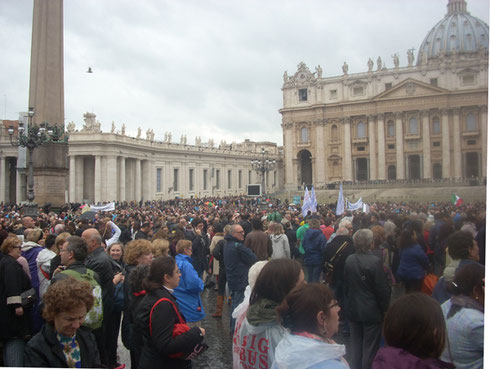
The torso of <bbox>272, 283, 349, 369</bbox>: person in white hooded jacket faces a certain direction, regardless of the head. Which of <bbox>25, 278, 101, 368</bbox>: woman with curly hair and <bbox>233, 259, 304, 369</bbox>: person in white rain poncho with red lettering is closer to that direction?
the person in white rain poncho with red lettering

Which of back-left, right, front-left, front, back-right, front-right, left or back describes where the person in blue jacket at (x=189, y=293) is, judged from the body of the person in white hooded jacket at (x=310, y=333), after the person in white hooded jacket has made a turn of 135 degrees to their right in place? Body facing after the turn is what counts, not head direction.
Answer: back-right

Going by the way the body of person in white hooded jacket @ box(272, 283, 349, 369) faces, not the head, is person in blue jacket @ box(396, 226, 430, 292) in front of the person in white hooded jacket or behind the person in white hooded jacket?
in front

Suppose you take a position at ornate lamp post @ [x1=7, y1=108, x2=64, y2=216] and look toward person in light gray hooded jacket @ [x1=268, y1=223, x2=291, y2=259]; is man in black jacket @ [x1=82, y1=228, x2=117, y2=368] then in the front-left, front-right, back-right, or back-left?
front-right

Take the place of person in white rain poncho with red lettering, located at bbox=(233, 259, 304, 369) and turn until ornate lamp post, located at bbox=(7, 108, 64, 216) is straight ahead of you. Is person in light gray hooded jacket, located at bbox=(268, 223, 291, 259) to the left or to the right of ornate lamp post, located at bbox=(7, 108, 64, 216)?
right

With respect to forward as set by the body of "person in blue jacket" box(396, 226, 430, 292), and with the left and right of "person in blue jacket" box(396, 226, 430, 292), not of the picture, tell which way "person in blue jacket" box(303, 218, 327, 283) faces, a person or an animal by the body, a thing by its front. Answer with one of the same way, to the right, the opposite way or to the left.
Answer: the same way

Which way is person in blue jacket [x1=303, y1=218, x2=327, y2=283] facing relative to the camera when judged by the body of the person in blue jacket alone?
away from the camera

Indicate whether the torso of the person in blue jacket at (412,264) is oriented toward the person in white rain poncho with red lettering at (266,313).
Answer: no

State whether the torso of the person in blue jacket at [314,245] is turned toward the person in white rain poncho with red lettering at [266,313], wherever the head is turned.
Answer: no

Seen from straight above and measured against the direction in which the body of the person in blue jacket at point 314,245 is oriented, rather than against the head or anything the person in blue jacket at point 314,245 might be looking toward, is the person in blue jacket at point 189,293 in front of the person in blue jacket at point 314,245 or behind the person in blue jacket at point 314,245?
behind

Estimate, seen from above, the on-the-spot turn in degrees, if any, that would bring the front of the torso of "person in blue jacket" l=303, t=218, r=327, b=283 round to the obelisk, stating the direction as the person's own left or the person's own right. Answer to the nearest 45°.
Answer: approximately 45° to the person's own left

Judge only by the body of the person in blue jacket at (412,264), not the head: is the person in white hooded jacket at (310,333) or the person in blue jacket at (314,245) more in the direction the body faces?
the person in blue jacket

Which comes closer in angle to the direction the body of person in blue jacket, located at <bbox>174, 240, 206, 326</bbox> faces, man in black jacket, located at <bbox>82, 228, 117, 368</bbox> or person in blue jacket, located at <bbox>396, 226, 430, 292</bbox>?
the person in blue jacket

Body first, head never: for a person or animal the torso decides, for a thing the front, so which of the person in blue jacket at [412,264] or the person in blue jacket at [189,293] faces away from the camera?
the person in blue jacket at [412,264]

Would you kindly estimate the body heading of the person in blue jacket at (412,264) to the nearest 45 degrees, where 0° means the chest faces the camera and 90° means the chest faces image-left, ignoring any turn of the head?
approximately 180°

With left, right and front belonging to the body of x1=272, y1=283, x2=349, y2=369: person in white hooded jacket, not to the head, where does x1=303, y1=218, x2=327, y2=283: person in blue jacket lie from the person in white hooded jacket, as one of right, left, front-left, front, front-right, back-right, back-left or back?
front-left
